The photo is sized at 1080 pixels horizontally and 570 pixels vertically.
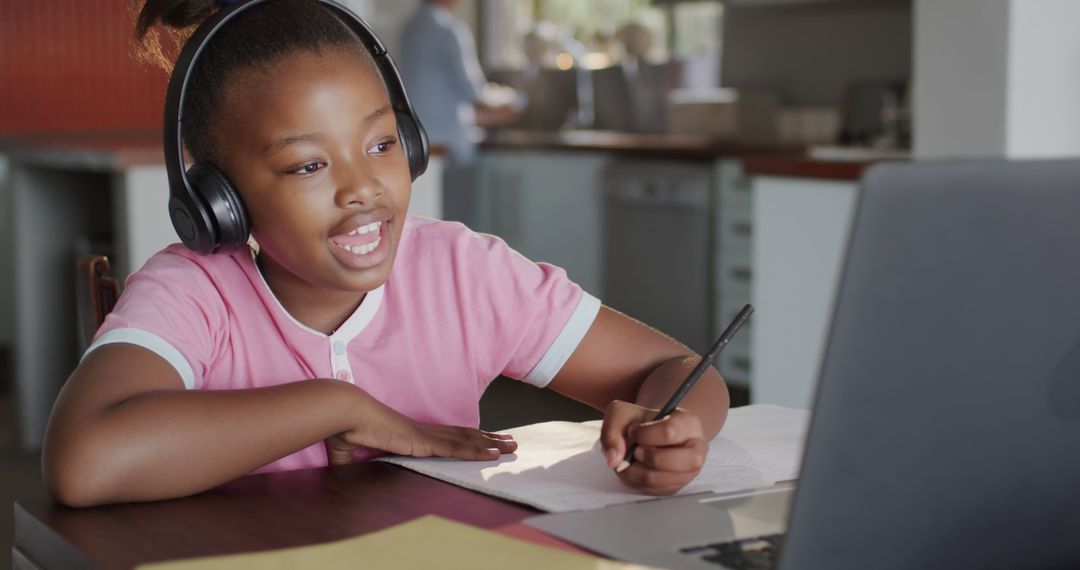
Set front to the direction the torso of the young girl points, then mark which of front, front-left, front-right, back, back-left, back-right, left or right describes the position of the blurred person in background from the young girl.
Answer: back-left

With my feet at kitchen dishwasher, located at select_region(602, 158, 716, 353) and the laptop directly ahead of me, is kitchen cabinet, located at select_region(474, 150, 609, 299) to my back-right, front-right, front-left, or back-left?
back-right

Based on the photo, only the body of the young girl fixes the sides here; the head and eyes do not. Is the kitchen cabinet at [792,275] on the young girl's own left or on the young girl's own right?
on the young girl's own left

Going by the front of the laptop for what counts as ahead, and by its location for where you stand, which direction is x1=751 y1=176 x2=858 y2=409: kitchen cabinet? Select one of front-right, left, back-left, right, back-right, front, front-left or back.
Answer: front-right

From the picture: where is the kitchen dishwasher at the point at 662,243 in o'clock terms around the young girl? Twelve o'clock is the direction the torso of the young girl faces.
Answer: The kitchen dishwasher is roughly at 8 o'clock from the young girl.

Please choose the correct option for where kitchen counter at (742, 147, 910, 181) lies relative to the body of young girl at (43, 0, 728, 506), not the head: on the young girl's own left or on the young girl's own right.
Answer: on the young girl's own left

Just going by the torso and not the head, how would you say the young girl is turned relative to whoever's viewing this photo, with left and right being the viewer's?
facing the viewer and to the right of the viewer

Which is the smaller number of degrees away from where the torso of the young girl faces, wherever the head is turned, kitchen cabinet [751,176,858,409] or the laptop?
the laptop

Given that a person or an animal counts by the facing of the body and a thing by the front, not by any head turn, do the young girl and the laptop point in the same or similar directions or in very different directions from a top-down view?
very different directions

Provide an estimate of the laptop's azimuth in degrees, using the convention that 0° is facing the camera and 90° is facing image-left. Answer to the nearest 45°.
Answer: approximately 135°

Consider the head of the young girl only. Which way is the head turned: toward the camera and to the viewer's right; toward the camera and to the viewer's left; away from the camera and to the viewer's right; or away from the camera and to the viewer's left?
toward the camera and to the viewer's right

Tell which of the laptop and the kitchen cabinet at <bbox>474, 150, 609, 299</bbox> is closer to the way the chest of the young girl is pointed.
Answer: the laptop
